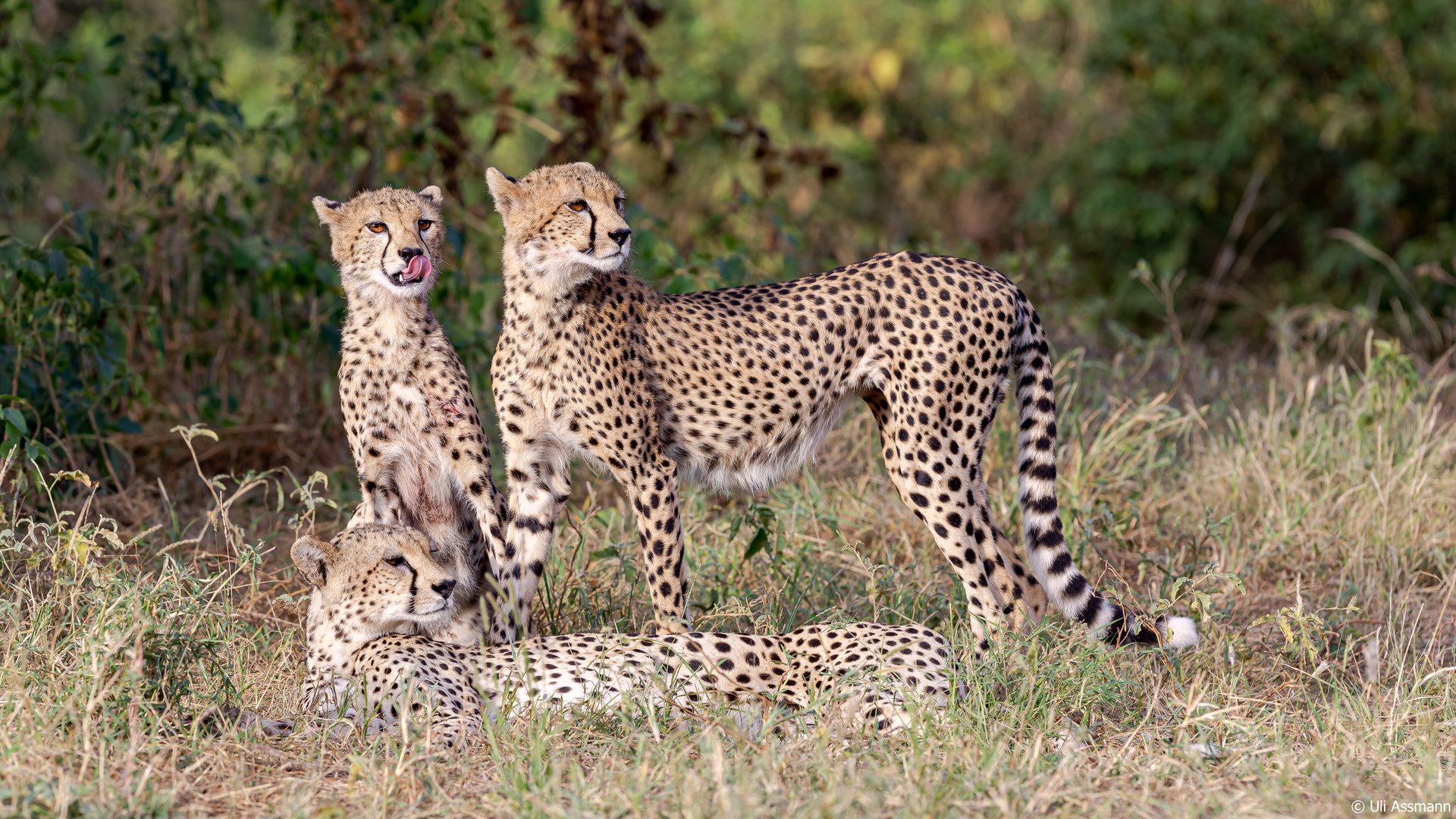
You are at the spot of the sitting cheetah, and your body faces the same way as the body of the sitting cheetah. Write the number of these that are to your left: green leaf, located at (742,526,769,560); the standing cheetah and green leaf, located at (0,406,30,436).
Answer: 2

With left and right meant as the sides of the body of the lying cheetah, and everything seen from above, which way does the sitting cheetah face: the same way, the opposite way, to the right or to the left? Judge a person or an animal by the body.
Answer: to the left

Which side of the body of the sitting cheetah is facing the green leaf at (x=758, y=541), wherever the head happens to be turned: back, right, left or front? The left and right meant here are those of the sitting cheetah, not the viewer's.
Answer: left

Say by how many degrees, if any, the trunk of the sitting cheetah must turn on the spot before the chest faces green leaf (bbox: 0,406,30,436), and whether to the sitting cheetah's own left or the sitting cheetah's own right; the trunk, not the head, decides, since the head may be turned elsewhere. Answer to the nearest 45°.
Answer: approximately 90° to the sitting cheetah's own right

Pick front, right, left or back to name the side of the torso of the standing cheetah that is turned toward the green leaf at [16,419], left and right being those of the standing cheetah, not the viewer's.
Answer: front

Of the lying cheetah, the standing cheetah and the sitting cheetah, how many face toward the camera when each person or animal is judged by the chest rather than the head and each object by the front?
1

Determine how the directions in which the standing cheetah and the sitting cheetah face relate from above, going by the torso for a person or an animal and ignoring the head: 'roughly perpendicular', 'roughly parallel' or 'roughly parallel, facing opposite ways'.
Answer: roughly perpendicular

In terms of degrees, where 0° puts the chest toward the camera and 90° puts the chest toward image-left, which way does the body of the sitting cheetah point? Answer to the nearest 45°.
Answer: approximately 0°

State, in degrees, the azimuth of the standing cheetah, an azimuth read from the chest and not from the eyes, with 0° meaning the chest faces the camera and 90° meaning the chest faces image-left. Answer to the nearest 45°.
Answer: approximately 90°

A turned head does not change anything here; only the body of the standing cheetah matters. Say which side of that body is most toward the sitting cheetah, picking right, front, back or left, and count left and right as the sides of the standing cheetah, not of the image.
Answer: front

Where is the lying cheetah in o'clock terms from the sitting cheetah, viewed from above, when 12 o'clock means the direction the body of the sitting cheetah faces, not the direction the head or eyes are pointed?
The lying cheetah is roughly at 11 o'clock from the sitting cheetah.

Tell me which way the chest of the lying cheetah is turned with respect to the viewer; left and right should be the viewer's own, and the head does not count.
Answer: facing to the left of the viewer
